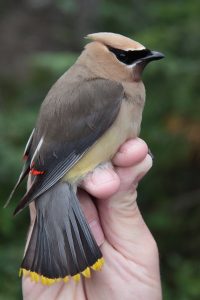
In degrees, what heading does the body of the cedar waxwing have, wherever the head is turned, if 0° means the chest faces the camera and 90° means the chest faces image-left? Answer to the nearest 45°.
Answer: approximately 270°
